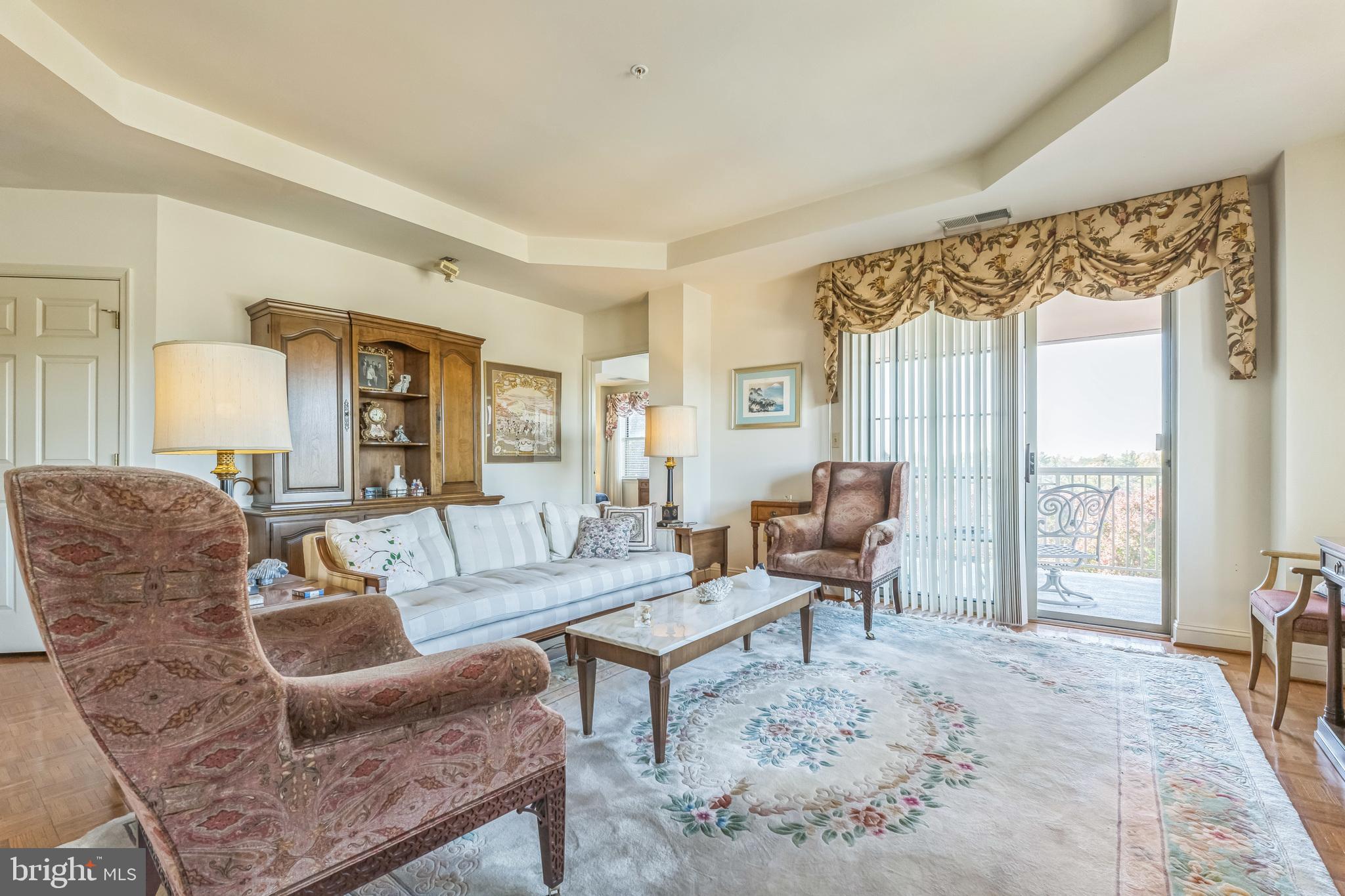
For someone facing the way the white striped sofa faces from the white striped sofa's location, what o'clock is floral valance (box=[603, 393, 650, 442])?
The floral valance is roughly at 8 o'clock from the white striped sofa.

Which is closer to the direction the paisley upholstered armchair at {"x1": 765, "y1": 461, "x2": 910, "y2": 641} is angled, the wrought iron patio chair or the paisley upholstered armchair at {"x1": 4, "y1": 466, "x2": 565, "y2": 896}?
the paisley upholstered armchair

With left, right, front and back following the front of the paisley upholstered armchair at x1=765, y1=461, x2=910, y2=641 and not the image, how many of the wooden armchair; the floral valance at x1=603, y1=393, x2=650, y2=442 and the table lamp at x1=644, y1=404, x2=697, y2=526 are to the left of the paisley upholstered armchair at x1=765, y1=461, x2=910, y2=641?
1

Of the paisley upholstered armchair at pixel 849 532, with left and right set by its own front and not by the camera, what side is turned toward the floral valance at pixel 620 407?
right

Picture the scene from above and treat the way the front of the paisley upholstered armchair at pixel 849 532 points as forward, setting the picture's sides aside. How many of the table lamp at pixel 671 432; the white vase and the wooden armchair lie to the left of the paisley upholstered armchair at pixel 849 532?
1

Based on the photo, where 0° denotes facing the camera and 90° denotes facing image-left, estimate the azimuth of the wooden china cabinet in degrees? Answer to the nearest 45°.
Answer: approximately 315°

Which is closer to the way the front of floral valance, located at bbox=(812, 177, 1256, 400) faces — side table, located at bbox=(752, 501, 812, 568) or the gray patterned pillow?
the gray patterned pillow

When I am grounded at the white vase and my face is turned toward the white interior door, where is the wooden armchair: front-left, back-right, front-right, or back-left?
back-left

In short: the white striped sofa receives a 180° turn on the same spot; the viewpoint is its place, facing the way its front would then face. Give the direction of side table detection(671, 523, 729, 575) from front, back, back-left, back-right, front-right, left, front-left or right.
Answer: right

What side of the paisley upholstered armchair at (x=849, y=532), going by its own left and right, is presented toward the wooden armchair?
left

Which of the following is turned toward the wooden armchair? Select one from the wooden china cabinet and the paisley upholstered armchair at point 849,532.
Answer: the wooden china cabinet
